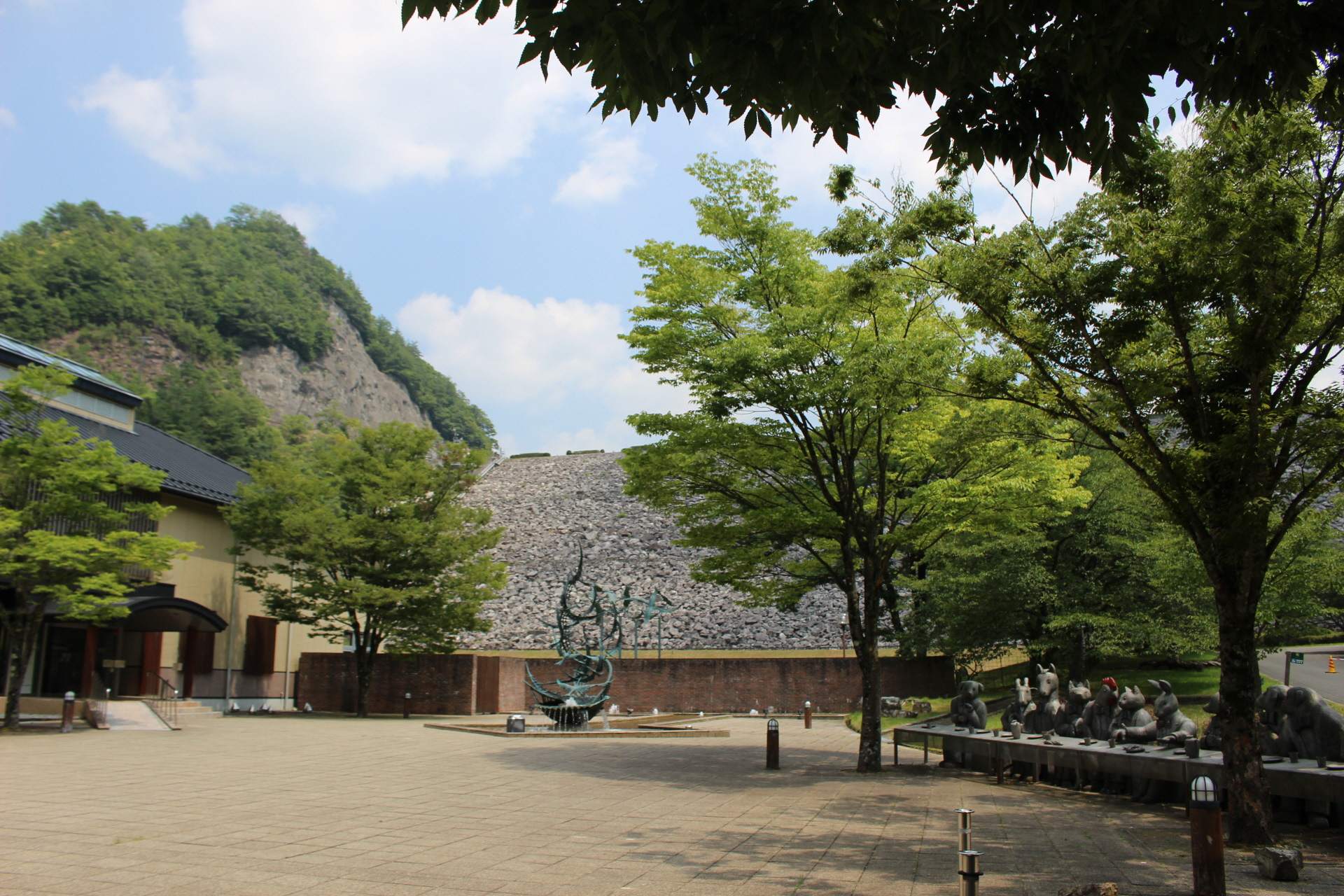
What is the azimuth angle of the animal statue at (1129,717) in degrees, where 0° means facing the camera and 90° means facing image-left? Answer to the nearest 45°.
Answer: approximately 45°

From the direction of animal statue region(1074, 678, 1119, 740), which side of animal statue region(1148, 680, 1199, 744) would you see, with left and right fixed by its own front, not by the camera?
right

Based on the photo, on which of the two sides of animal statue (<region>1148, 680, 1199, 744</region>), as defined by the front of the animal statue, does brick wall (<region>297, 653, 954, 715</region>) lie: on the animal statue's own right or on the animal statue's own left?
on the animal statue's own right

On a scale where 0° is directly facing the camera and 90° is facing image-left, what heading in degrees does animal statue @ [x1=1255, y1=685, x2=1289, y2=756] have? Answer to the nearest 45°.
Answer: approximately 45°

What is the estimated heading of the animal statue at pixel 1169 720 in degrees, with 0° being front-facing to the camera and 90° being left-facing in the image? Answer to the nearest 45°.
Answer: approximately 45°

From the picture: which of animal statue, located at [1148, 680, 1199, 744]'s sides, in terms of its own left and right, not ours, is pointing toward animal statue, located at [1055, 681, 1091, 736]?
right

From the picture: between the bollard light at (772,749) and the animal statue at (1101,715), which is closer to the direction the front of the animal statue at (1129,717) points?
the bollard light
